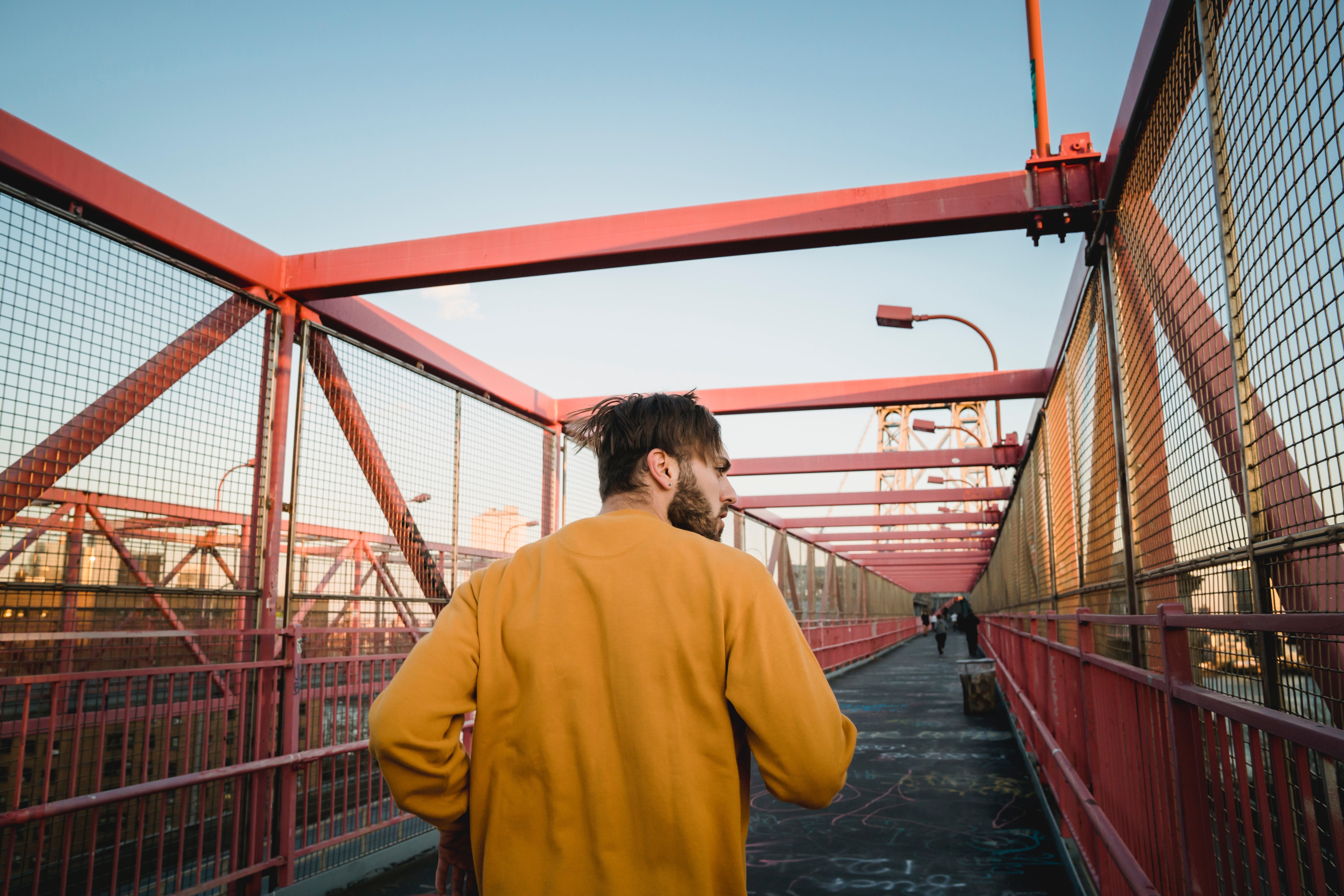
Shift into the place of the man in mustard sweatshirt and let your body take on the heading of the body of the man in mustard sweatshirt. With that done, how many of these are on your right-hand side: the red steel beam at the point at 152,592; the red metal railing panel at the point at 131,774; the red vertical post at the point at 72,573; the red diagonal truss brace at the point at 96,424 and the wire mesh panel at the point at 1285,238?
1

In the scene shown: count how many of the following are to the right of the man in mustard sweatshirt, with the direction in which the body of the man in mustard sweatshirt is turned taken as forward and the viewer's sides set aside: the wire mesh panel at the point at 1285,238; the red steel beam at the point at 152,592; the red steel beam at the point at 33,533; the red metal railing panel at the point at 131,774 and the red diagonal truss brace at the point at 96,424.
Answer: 1

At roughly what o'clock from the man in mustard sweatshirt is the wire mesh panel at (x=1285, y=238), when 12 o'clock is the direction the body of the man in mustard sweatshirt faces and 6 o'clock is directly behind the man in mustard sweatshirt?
The wire mesh panel is roughly at 3 o'clock from the man in mustard sweatshirt.

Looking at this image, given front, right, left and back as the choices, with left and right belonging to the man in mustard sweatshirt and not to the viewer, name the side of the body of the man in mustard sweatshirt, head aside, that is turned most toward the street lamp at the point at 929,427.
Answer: front

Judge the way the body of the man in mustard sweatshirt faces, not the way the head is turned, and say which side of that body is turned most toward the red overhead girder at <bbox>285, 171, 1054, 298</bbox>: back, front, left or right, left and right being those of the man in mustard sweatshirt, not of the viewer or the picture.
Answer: front

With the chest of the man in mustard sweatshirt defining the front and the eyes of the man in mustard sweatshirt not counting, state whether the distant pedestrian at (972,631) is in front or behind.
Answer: in front

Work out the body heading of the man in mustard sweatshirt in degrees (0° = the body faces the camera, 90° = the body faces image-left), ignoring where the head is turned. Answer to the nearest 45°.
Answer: approximately 180°

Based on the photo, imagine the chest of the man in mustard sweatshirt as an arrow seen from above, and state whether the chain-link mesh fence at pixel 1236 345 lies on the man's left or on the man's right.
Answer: on the man's right

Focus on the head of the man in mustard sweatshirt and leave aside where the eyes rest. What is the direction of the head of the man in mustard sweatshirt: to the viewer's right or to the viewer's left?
to the viewer's right

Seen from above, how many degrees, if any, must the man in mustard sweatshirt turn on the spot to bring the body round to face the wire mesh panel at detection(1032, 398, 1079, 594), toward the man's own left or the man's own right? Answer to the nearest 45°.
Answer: approximately 45° to the man's own right
